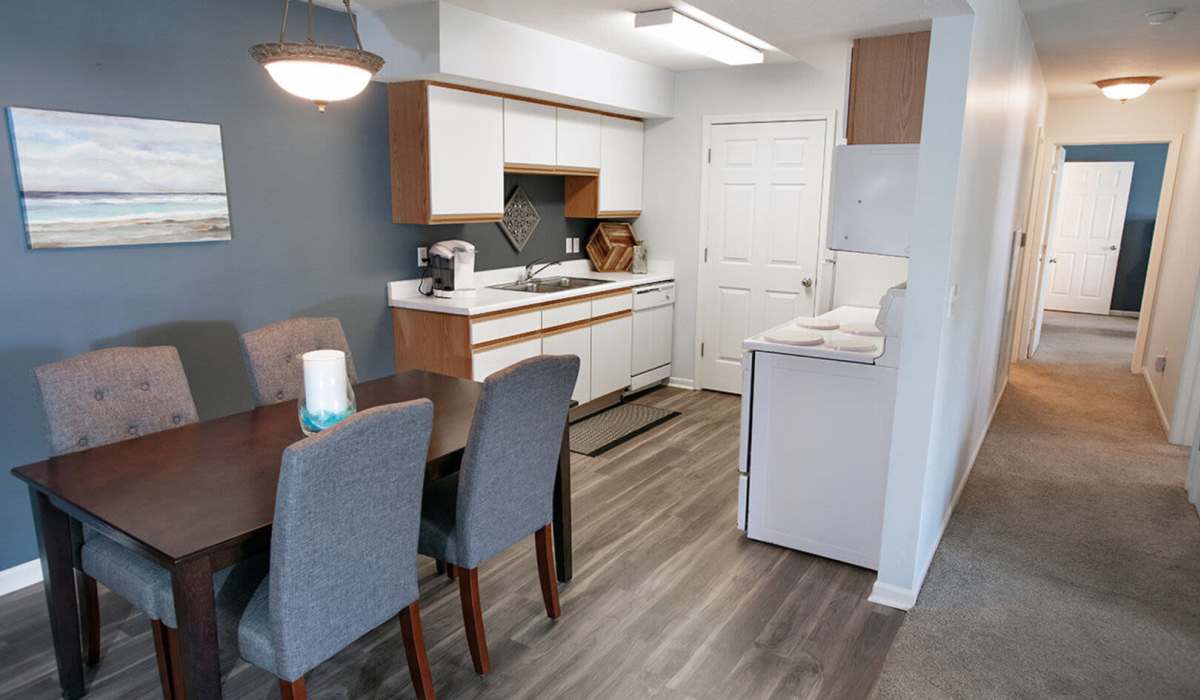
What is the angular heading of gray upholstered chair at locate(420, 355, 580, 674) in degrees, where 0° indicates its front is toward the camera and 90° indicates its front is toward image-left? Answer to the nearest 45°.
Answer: approximately 135°

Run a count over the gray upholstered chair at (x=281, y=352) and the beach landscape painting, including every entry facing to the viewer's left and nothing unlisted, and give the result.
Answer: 0

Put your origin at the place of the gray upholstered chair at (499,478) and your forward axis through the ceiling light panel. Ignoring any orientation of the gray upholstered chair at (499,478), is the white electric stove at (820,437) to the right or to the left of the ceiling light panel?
right

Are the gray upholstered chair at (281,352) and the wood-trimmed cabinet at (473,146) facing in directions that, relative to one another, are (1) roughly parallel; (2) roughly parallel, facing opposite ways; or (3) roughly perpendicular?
roughly parallel

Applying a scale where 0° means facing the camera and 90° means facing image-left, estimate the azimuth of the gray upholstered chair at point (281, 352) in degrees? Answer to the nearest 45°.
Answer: approximately 315°

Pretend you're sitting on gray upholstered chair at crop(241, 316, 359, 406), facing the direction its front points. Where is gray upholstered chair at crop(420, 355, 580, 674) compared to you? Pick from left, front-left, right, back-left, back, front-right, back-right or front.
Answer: front

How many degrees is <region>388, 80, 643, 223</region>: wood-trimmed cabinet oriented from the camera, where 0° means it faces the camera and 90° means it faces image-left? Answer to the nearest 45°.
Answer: approximately 315°

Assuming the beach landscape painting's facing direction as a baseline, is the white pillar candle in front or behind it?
in front

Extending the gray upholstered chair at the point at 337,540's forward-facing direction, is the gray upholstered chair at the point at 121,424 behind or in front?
in front

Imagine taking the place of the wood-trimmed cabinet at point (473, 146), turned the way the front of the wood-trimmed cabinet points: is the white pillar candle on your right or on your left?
on your right

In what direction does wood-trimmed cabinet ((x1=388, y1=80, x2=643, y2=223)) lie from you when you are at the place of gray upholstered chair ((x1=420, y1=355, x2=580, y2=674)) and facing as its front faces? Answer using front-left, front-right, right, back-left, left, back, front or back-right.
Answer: front-right

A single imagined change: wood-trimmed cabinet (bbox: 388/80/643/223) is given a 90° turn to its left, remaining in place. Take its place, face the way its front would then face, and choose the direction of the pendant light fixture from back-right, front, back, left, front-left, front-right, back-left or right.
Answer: back-right

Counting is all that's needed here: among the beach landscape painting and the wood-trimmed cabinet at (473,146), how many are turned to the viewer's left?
0

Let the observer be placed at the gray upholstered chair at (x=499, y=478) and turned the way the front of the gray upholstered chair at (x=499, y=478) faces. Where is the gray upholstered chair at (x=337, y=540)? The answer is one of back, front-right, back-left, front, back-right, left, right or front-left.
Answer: left

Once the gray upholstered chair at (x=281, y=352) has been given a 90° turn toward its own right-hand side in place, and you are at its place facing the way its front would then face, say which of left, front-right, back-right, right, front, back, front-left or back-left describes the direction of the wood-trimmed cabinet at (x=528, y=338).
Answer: back

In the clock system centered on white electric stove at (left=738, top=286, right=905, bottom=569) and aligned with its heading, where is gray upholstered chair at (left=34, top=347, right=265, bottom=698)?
The gray upholstered chair is roughly at 11 o'clock from the white electric stove.
